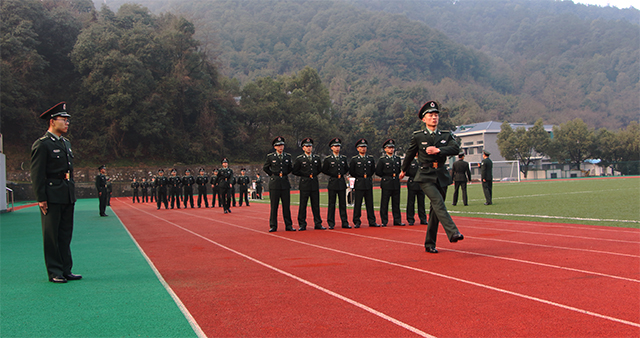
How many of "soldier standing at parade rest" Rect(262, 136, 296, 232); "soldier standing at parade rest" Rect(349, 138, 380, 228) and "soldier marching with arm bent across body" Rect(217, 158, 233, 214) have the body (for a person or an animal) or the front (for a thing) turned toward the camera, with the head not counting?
3

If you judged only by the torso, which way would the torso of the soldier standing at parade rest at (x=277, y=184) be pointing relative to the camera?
toward the camera

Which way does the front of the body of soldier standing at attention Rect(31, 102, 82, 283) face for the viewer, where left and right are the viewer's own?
facing the viewer and to the right of the viewer

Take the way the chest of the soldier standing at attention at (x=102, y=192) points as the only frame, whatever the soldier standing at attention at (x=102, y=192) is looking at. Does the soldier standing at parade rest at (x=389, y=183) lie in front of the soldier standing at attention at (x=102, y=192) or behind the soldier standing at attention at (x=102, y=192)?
in front

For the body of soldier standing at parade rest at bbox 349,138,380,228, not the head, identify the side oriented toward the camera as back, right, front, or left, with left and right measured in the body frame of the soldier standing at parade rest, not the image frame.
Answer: front

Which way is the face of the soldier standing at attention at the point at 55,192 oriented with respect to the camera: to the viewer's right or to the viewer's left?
to the viewer's right

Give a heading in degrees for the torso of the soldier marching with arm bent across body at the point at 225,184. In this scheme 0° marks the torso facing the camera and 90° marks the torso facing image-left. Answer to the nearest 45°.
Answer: approximately 0°

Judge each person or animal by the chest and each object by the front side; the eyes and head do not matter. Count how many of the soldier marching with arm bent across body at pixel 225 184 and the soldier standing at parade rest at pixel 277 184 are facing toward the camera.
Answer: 2

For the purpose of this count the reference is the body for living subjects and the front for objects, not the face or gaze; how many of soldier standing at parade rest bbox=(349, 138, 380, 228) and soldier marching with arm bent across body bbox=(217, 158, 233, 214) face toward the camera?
2

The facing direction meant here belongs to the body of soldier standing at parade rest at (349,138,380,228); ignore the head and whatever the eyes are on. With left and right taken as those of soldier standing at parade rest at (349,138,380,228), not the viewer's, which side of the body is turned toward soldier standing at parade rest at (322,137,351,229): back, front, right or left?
right

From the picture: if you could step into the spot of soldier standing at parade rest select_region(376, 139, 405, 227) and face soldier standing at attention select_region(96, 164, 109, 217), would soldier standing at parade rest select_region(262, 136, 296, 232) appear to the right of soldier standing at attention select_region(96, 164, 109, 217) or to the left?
left

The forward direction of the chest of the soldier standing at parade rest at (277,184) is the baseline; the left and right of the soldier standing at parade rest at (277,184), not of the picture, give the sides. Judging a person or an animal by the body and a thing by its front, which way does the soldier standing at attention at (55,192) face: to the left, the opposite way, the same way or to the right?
to the left
